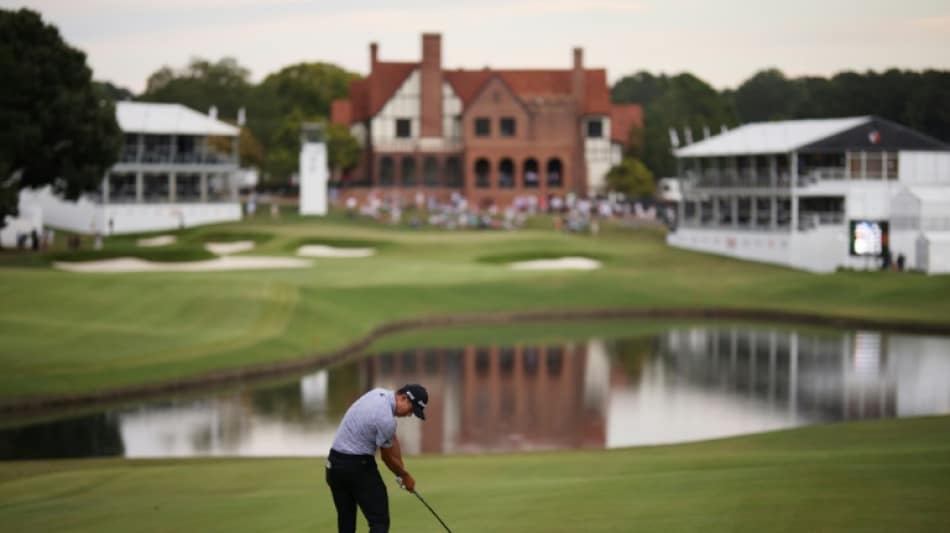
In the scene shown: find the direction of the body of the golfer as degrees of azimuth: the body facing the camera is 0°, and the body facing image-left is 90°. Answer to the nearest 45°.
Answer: approximately 270°
